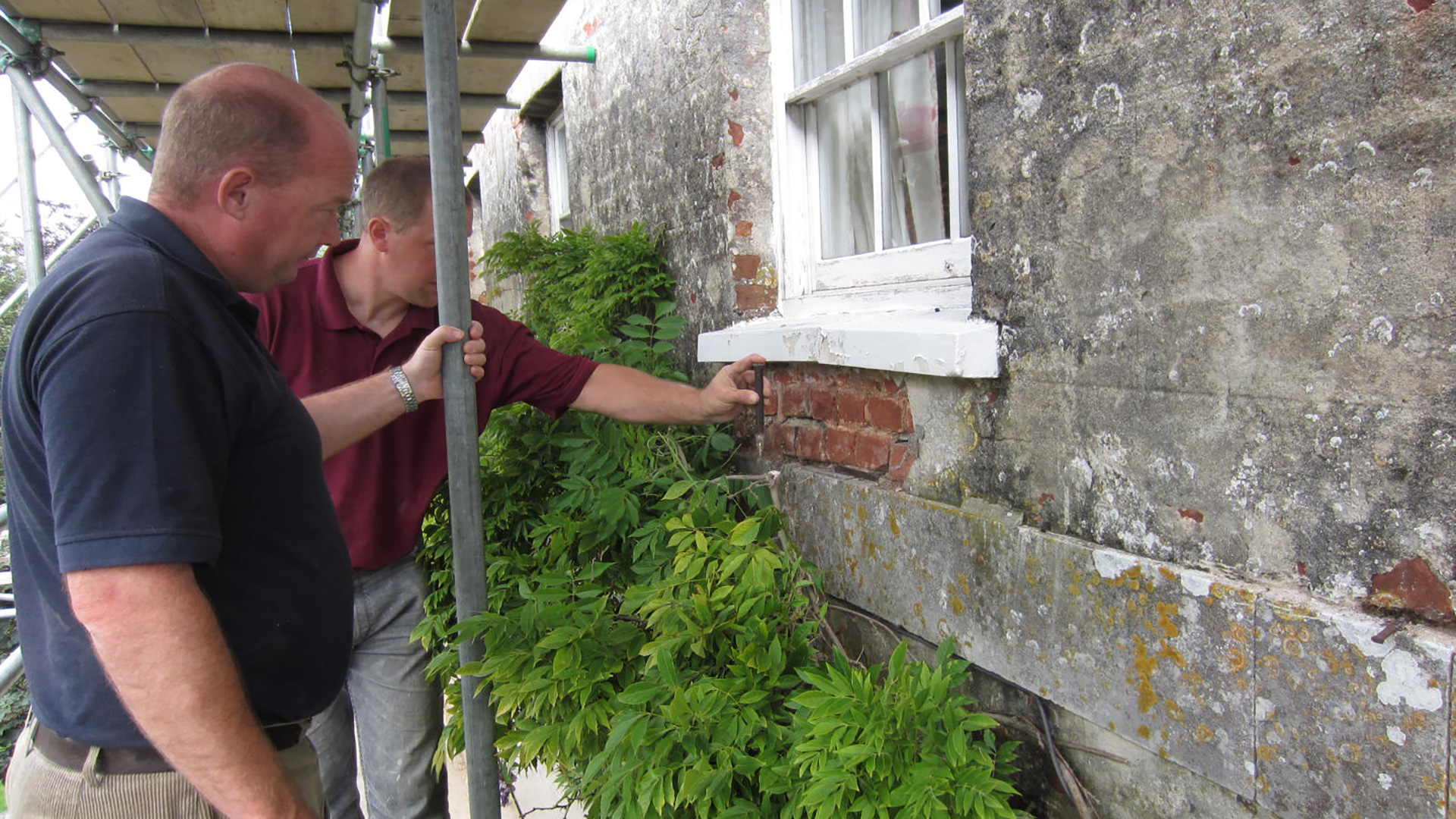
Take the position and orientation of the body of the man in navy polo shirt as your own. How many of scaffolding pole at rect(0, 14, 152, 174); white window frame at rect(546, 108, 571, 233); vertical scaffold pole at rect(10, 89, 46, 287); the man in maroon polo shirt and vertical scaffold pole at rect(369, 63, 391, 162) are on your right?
0

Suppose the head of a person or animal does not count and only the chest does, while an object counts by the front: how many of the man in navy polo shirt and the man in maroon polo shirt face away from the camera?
0

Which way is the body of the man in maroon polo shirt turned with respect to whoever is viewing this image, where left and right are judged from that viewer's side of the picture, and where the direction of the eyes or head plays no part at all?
facing the viewer and to the right of the viewer

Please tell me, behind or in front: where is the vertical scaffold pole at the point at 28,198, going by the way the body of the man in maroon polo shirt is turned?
behind

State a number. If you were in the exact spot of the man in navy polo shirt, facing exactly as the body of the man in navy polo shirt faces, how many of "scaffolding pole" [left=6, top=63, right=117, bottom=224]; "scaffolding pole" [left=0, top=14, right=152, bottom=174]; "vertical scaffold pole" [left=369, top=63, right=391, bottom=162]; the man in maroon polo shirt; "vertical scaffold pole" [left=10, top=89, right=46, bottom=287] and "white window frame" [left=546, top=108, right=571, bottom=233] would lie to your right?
0

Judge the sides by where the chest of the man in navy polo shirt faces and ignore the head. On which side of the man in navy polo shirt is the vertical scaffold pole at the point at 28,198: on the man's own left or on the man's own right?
on the man's own left

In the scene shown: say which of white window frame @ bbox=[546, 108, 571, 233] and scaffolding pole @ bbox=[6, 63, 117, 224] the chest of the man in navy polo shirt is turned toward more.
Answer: the white window frame

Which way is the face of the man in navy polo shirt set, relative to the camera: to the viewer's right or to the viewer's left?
to the viewer's right

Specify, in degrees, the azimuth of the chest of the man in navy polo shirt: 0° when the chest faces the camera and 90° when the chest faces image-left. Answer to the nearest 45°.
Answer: approximately 270°

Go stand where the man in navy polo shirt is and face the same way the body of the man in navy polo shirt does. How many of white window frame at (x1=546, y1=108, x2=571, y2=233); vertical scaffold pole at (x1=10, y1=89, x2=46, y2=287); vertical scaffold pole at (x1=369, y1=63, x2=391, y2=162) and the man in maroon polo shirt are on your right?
0

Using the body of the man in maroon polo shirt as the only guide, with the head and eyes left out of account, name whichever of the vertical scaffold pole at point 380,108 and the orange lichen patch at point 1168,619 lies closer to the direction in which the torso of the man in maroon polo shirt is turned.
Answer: the orange lichen patch

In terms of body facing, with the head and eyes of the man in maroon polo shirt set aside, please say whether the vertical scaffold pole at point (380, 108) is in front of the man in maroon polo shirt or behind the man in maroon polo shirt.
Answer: behind

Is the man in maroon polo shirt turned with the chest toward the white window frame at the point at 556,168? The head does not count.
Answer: no

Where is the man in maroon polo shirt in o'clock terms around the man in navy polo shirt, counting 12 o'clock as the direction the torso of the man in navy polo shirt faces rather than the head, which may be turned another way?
The man in maroon polo shirt is roughly at 10 o'clock from the man in navy polo shirt.

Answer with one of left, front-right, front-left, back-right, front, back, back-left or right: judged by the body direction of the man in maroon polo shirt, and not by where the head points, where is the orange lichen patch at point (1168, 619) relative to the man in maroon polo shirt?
front

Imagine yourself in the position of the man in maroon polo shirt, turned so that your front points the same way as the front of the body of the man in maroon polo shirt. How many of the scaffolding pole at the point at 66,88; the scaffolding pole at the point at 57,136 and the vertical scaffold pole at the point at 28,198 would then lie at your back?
3

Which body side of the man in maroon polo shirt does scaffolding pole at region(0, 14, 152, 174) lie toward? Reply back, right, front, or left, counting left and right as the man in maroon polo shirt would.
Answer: back
